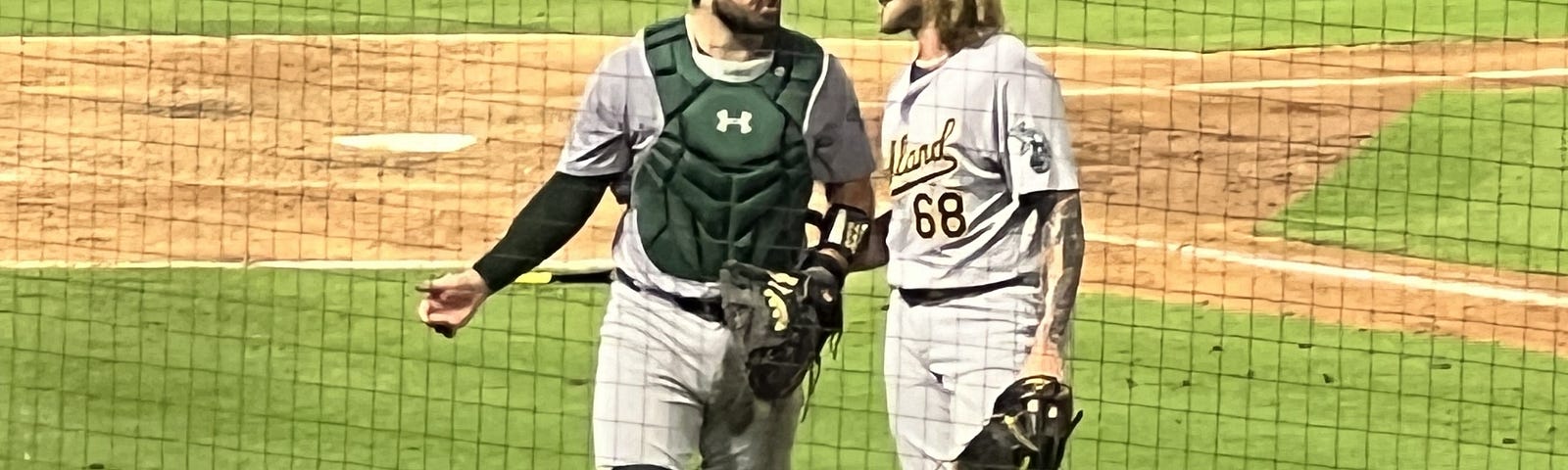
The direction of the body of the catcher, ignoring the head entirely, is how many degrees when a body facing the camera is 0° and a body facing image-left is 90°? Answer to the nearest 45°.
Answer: approximately 0°
